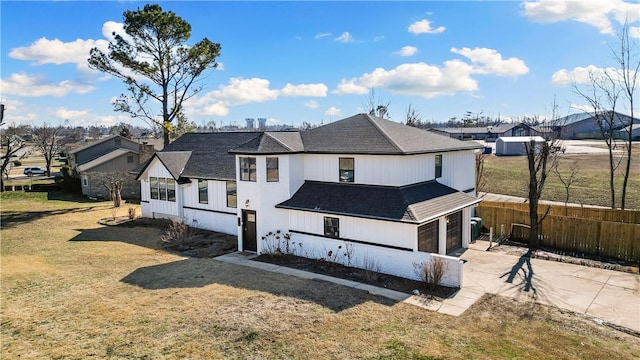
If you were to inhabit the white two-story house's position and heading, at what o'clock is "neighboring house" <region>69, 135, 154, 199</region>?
The neighboring house is roughly at 3 o'clock from the white two-story house.

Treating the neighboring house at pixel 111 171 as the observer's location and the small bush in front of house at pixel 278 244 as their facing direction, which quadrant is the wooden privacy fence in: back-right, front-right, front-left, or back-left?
front-left

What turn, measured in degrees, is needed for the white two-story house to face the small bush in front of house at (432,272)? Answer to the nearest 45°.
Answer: approximately 90° to its left

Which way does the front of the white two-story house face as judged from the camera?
facing the viewer and to the left of the viewer

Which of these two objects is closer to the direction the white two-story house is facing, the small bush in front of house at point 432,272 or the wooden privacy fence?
the small bush in front of house

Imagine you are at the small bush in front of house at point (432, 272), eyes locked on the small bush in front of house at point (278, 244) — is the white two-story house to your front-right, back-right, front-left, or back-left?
front-right

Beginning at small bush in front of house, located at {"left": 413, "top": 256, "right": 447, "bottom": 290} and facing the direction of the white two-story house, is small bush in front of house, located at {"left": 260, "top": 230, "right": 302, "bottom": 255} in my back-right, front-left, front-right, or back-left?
front-left

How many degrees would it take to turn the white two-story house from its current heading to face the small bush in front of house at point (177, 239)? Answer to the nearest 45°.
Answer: approximately 45° to its right

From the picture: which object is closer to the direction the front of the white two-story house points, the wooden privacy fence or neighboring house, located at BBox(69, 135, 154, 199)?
the neighboring house
